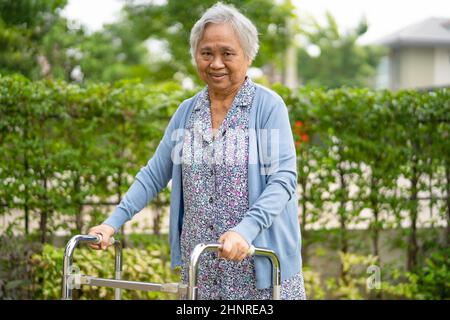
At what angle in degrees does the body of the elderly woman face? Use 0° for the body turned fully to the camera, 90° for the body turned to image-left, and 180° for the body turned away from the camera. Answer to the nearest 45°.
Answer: approximately 45°

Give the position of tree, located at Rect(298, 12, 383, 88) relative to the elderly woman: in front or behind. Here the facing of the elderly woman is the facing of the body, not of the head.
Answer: behind

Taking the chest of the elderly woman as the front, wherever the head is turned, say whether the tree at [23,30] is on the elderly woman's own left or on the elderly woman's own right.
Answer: on the elderly woman's own right

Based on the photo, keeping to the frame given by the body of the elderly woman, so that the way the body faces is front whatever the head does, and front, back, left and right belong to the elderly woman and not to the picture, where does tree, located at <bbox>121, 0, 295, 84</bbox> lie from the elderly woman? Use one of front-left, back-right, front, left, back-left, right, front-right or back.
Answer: back-right
